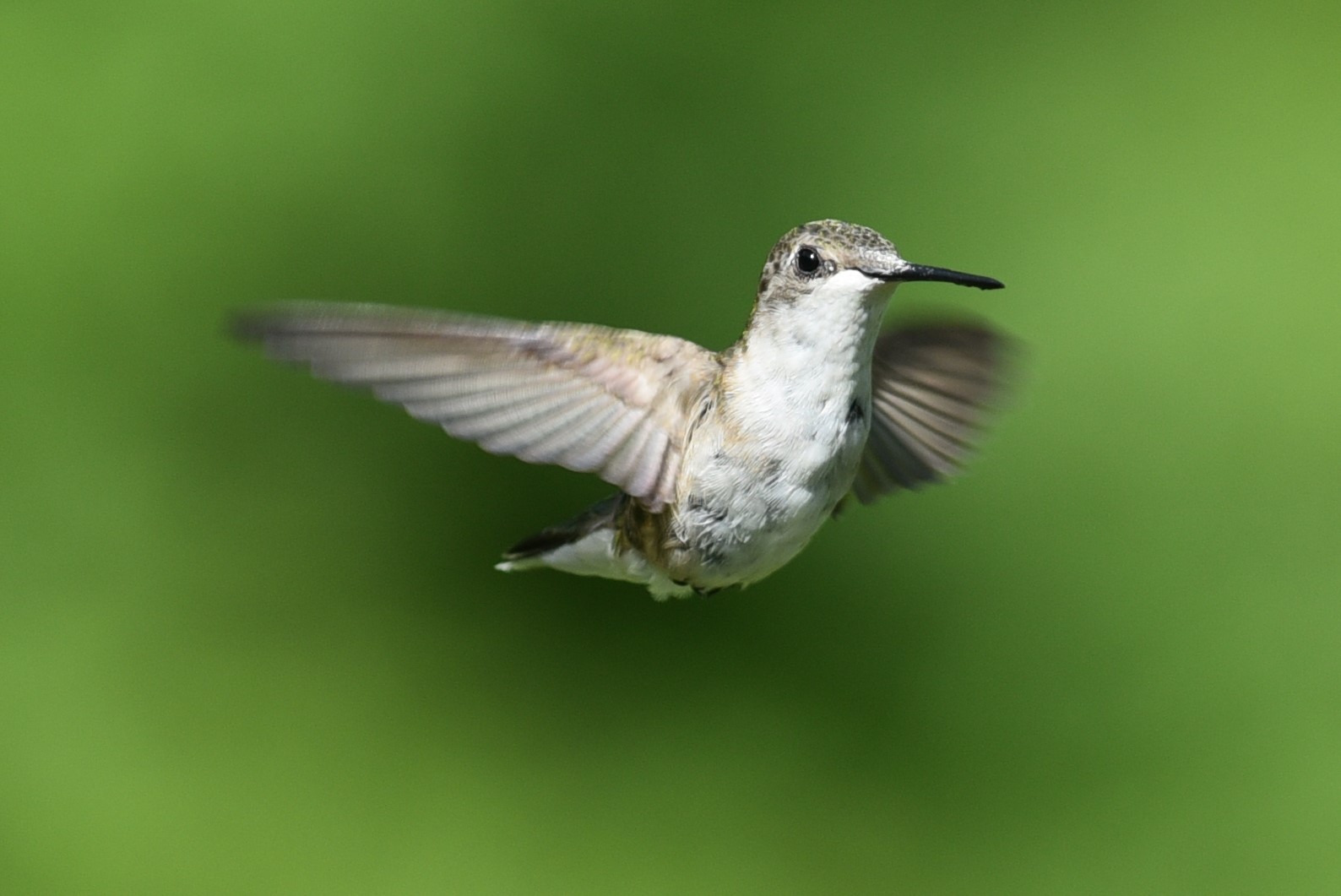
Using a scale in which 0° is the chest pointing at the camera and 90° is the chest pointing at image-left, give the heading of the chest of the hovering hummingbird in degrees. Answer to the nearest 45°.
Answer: approximately 315°
